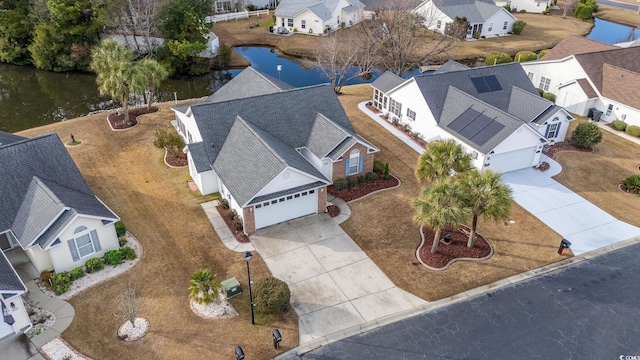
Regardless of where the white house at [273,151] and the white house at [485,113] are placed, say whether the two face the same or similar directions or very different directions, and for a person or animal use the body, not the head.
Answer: same or similar directions

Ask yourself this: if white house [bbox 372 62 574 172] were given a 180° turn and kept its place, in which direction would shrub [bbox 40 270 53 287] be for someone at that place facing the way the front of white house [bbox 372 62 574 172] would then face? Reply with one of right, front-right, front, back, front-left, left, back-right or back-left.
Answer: left

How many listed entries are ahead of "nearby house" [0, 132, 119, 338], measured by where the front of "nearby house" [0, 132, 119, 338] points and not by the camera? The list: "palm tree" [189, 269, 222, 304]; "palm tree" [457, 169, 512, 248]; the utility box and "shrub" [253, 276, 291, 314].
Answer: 4

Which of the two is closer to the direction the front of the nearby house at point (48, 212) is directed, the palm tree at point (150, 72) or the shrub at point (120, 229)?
the shrub

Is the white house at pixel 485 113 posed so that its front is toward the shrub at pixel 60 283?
no

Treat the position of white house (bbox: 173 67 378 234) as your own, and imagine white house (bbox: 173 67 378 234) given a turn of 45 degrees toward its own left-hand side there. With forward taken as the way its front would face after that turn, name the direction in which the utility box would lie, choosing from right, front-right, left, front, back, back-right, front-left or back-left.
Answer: right

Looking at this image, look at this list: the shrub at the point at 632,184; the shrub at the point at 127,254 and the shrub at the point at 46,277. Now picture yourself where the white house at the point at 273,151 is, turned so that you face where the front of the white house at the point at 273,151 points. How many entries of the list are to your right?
2

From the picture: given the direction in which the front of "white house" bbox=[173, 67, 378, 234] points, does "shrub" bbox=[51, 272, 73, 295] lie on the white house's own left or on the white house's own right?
on the white house's own right

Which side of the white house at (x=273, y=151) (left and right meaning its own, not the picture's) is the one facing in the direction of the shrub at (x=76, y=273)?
right

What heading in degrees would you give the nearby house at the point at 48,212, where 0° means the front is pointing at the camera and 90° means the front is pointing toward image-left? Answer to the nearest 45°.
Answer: approximately 315°

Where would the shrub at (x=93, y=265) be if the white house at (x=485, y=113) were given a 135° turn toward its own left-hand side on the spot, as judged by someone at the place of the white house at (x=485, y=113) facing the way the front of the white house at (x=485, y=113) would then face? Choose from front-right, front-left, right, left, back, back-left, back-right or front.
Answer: back-left

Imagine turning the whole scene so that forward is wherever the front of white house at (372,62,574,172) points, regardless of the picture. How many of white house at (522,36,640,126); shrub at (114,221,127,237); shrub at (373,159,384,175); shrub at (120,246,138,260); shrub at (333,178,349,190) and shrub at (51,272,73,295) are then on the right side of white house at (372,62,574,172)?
5

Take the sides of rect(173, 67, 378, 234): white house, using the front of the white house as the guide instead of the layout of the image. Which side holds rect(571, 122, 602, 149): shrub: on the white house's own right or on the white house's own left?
on the white house's own left

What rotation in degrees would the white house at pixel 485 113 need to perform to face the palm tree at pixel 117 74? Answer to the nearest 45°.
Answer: approximately 135° to its right

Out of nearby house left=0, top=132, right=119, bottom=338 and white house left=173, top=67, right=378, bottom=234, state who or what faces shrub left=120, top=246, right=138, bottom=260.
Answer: the nearby house

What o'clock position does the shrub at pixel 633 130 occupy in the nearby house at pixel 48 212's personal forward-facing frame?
The shrub is roughly at 11 o'clock from the nearby house.

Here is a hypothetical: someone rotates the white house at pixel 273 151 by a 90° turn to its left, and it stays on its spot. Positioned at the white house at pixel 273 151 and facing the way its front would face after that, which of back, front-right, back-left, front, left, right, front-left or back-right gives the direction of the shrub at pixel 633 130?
front-right

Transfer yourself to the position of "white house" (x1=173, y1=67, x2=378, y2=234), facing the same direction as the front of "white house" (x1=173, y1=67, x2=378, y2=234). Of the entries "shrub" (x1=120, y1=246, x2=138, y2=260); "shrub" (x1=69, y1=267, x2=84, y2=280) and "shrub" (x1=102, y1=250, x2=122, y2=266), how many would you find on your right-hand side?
3

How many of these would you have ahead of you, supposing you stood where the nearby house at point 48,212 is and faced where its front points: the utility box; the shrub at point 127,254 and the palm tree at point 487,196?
3

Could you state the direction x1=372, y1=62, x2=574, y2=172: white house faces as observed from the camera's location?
facing the viewer and to the right of the viewer

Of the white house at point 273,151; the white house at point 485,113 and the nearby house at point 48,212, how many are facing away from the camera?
0
